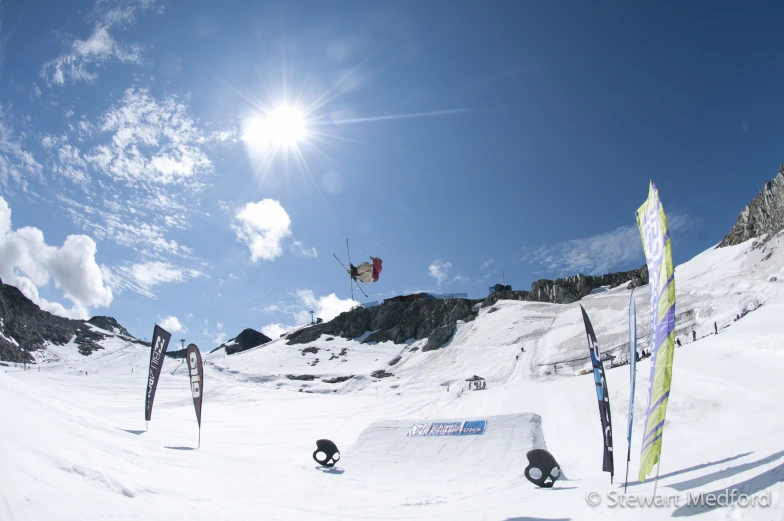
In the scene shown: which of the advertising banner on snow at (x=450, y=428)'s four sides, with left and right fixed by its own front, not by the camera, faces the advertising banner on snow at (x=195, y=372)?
right

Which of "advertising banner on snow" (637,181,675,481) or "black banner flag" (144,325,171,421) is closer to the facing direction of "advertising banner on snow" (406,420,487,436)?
the advertising banner on snow

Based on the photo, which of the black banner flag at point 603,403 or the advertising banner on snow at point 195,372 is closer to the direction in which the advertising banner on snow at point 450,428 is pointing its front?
the black banner flag

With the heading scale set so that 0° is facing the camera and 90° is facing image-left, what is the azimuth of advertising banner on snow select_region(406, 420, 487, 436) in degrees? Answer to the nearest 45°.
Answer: approximately 0°

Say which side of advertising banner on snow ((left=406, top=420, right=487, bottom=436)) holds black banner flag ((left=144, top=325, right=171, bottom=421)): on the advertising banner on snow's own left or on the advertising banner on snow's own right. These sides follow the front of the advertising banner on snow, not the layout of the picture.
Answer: on the advertising banner on snow's own right
